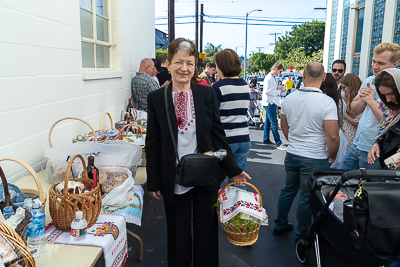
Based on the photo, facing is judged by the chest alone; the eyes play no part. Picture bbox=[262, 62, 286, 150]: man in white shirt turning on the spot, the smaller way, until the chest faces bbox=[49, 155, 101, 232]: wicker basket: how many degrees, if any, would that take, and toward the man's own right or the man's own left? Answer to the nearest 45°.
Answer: approximately 90° to the man's own right

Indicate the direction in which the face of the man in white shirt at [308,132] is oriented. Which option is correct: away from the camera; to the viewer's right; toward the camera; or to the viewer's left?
away from the camera

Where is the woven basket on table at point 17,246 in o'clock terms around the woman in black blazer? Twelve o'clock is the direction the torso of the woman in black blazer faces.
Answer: The woven basket on table is roughly at 1 o'clock from the woman in black blazer.

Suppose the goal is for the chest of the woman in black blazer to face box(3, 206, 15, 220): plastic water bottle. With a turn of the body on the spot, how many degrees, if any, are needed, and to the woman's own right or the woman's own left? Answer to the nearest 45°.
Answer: approximately 45° to the woman's own right

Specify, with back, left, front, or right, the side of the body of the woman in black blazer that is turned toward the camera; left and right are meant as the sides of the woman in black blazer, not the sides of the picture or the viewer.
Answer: front

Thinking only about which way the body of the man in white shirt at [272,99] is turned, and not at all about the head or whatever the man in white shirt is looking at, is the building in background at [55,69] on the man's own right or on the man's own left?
on the man's own right

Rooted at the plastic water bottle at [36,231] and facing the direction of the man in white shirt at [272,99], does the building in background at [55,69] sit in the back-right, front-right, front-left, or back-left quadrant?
front-left

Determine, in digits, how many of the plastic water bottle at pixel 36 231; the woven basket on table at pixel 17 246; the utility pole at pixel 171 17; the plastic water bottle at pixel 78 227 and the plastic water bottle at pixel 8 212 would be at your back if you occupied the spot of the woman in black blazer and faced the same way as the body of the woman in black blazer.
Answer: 1

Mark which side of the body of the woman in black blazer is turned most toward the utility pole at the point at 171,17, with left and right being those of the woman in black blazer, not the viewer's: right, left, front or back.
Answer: back

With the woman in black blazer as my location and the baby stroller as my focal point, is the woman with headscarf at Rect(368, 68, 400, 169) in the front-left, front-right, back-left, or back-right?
front-left
